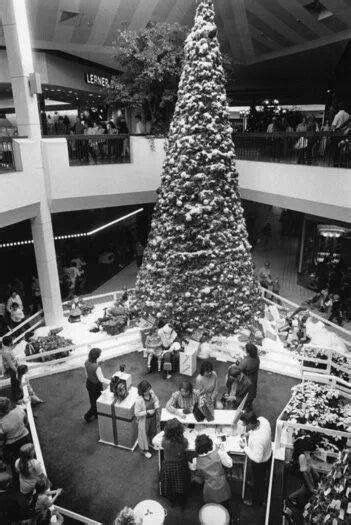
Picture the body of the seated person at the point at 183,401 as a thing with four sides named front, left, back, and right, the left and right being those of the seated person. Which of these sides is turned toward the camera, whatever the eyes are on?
front

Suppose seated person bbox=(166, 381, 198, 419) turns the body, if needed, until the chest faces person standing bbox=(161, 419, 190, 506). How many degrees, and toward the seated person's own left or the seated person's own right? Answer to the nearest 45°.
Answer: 0° — they already face them

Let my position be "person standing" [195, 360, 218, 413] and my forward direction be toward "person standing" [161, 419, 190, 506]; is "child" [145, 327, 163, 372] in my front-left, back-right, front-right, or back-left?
back-right

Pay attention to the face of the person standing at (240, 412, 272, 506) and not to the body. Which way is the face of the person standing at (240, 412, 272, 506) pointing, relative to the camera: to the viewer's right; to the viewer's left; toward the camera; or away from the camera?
to the viewer's left

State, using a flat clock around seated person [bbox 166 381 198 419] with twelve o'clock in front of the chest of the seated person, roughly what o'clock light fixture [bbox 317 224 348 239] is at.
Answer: The light fixture is roughly at 7 o'clock from the seated person.

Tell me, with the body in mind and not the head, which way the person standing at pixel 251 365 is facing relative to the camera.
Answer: to the viewer's left

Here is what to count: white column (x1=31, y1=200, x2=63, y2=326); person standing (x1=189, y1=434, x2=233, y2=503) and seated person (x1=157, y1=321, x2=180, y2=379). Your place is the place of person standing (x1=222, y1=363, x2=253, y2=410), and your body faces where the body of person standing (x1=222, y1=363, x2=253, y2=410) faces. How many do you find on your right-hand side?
2

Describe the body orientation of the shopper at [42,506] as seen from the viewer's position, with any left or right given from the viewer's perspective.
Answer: facing away from the viewer and to the right of the viewer

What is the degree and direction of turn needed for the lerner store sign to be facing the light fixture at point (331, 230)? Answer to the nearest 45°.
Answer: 0° — it already faces it

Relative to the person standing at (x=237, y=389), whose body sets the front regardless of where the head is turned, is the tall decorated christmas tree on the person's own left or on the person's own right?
on the person's own right

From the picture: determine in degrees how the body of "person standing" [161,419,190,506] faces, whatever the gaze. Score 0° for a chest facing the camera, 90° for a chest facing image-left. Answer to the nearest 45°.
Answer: approximately 180°

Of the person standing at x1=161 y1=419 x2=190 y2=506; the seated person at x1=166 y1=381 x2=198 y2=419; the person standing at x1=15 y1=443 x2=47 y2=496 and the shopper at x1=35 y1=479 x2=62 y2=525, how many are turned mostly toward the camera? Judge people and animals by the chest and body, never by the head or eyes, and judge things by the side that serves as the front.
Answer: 1

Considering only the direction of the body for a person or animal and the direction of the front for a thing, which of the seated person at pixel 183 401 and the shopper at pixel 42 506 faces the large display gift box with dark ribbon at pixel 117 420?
the shopper

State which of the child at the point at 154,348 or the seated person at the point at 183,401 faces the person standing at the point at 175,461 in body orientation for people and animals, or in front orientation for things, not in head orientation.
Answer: the seated person

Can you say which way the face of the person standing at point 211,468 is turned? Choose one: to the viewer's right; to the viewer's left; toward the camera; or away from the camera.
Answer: away from the camera
